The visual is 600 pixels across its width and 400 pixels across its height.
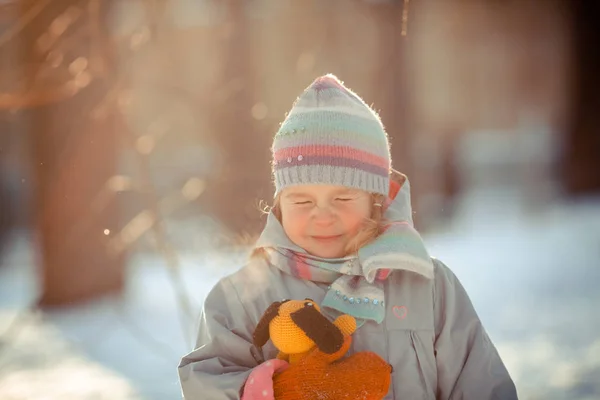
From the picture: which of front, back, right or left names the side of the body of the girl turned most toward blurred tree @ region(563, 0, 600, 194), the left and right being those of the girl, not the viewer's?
back

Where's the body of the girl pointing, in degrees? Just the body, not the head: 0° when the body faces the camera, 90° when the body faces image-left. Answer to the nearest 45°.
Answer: approximately 0°

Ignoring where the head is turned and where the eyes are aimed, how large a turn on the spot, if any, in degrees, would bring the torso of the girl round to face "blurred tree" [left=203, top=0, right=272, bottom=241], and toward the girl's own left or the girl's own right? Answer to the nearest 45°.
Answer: approximately 180°

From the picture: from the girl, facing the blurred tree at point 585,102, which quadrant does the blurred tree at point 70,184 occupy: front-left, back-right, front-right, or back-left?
front-left

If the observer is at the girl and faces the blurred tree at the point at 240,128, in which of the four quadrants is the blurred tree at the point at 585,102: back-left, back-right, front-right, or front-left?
front-right

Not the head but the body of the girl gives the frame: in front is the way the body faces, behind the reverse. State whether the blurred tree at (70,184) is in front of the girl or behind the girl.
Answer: behind

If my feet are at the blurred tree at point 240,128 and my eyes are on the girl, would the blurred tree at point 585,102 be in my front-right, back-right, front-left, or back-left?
back-left
